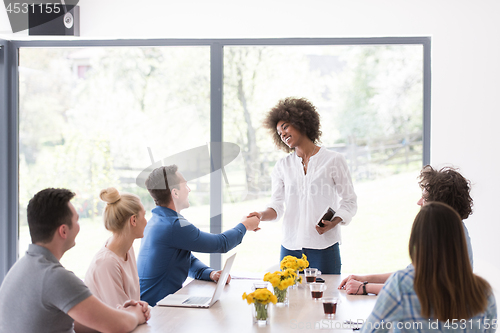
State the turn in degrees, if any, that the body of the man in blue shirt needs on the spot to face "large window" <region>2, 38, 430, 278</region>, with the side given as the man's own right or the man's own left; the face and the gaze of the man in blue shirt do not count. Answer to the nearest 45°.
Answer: approximately 45° to the man's own left

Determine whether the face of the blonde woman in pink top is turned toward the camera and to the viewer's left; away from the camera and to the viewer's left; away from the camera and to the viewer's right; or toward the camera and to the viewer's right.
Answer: away from the camera and to the viewer's right

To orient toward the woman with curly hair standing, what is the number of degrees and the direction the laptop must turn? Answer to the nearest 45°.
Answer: approximately 135° to its right

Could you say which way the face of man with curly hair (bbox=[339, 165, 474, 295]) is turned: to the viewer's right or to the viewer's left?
to the viewer's left

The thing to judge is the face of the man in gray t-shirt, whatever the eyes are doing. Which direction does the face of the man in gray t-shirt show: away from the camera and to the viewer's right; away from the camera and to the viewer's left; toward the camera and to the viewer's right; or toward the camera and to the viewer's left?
away from the camera and to the viewer's right

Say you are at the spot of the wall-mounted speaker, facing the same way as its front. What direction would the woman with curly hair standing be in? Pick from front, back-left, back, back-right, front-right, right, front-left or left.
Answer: front

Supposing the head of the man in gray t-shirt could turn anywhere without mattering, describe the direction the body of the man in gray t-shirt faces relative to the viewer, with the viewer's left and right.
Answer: facing away from the viewer and to the right of the viewer

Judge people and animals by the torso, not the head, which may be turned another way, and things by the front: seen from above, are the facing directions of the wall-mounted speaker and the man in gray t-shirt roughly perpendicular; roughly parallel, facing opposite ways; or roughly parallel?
roughly perpendicular

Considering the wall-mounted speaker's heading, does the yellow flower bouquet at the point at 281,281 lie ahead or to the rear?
ahead

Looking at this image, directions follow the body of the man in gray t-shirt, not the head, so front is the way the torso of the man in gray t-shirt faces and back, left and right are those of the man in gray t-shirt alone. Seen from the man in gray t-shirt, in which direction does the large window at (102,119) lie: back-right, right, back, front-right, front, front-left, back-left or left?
front-left

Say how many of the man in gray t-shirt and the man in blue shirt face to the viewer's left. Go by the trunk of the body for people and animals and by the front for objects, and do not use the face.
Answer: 0

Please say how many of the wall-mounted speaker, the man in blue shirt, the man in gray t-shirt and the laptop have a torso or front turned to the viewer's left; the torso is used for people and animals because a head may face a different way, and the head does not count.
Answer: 1

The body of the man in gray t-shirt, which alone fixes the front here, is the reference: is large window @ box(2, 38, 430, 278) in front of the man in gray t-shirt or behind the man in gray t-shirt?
in front

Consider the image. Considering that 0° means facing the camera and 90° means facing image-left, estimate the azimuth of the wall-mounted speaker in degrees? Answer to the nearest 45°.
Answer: approximately 315°

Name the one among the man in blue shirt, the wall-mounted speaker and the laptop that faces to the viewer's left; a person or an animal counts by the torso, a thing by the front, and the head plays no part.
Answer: the laptop

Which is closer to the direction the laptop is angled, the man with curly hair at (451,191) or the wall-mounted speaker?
the wall-mounted speaker

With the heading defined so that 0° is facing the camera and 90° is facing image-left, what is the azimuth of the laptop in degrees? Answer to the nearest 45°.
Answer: approximately 90°
